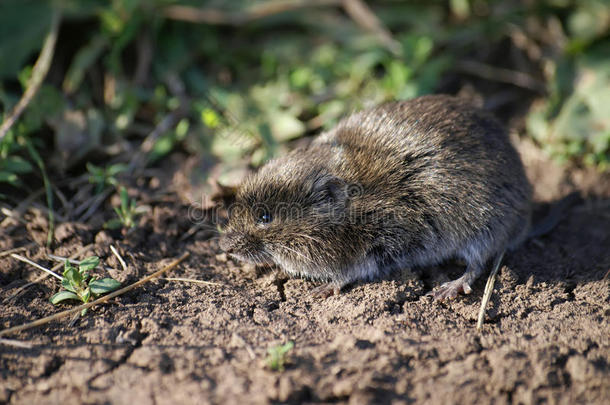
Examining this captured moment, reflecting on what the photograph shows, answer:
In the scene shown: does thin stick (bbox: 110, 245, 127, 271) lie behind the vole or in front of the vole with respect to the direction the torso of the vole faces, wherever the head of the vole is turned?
in front

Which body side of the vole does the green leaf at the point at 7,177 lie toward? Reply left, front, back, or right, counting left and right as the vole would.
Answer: front

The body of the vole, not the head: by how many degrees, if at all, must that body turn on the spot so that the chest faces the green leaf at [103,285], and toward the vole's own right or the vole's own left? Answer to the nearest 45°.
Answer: approximately 45° to the vole's own left

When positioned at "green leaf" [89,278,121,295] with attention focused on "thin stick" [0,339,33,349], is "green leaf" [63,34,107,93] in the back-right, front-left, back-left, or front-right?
back-right

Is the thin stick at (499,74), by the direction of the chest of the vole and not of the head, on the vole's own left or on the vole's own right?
on the vole's own right

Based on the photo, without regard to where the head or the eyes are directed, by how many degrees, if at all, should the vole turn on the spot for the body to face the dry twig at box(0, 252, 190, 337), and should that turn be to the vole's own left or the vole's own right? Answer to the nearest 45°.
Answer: approximately 45° to the vole's own left

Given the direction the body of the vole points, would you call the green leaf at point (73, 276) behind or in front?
in front

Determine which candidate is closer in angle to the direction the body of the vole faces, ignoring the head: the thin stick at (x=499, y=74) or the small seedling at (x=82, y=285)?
the small seedling

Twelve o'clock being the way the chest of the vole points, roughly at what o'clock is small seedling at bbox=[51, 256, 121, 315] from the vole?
The small seedling is roughly at 11 o'clock from the vole.

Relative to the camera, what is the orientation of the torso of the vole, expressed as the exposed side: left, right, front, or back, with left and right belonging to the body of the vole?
left

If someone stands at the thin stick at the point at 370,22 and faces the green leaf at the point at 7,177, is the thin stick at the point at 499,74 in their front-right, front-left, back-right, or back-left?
back-left
